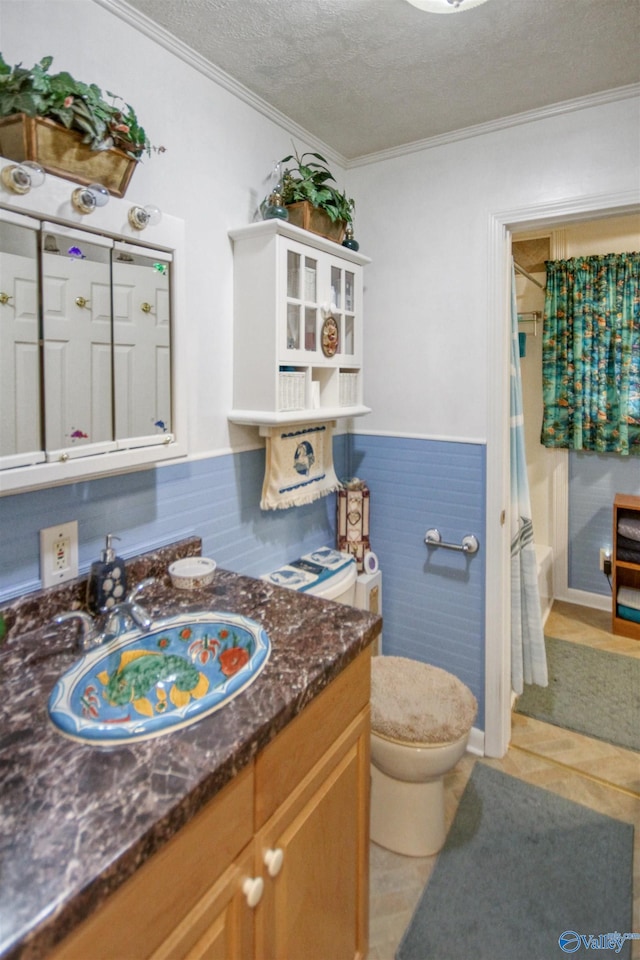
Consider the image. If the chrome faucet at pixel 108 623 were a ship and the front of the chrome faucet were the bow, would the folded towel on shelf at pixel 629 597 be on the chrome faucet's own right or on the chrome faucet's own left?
on the chrome faucet's own left

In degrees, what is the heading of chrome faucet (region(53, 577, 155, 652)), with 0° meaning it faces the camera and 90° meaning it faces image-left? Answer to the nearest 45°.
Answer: approximately 315°
